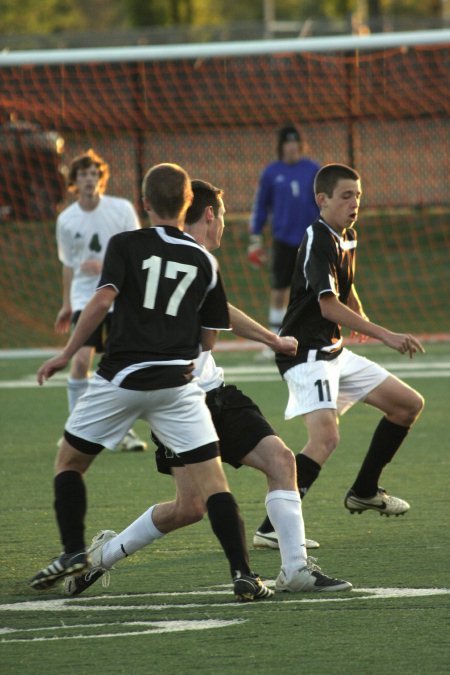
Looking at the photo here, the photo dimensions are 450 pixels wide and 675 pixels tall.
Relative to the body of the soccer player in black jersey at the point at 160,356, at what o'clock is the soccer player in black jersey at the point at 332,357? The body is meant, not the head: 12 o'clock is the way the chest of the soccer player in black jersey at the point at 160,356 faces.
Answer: the soccer player in black jersey at the point at 332,357 is roughly at 1 o'clock from the soccer player in black jersey at the point at 160,356.

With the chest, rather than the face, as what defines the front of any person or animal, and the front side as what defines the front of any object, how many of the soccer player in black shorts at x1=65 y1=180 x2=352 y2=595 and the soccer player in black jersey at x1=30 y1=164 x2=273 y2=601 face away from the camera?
1

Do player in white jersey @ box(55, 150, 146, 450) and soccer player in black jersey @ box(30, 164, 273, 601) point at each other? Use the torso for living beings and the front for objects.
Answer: yes

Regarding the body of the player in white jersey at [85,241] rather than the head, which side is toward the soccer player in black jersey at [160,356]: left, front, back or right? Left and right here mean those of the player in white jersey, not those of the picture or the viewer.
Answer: front

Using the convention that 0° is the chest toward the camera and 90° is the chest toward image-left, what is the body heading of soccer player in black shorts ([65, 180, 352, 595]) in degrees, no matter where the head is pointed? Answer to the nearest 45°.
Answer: approximately 270°

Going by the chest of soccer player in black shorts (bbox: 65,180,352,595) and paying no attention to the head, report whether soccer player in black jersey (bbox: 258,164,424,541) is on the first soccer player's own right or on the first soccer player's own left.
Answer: on the first soccer player's own left

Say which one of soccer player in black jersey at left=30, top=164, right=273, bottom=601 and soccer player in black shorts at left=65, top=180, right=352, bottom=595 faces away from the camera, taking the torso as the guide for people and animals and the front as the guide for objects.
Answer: soccer player in black jersey at left=30, top=164, right=273, bottom=601

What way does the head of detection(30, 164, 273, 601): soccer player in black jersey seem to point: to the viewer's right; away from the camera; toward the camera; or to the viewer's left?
away from the camera

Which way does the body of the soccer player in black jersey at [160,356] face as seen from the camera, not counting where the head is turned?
away from the camera

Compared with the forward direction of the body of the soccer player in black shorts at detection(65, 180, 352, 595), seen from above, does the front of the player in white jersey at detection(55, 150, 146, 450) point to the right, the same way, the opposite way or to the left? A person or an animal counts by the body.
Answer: to the right

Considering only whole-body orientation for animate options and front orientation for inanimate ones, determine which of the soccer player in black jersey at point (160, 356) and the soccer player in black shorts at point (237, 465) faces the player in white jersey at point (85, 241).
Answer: the soccer player in black jersey at point (160, 356)

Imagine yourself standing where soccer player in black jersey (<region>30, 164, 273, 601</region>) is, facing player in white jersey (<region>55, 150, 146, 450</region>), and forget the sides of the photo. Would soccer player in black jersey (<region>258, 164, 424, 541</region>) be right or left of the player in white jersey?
right
